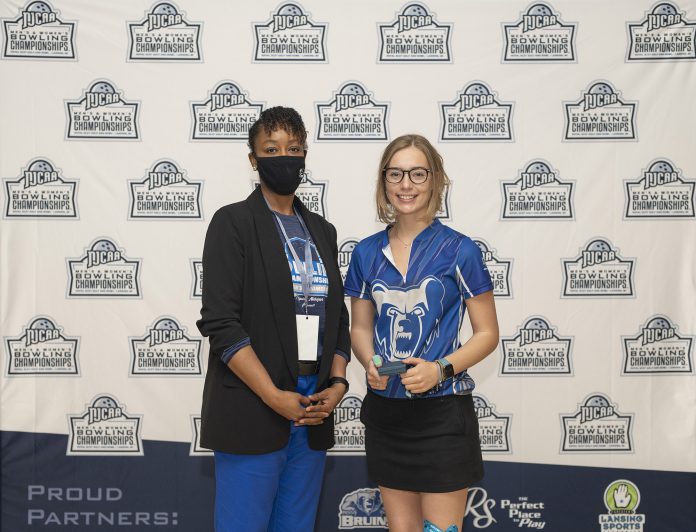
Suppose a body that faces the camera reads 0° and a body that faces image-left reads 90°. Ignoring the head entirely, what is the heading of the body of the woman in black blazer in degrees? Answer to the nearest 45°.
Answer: approximately 315°
